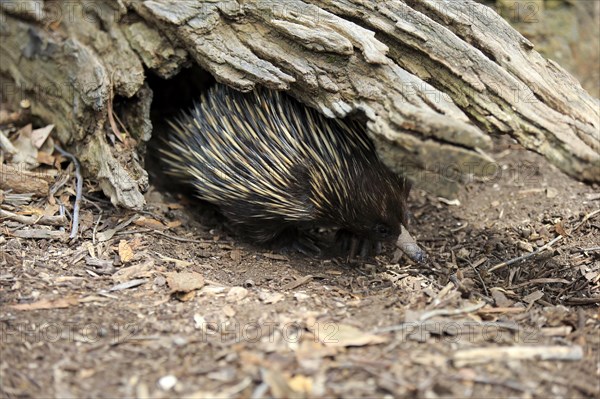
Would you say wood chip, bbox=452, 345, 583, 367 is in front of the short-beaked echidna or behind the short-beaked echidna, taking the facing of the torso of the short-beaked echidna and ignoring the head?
in front

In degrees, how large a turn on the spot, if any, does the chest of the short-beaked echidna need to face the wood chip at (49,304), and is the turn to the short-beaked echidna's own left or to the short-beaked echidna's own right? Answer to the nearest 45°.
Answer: approximately 90° to the short-beaked echidna's own right

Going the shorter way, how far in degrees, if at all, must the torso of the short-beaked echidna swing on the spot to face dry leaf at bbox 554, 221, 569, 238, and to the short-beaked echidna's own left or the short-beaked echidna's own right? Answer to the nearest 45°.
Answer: approximately 45° to the short-beaked echidna's own left

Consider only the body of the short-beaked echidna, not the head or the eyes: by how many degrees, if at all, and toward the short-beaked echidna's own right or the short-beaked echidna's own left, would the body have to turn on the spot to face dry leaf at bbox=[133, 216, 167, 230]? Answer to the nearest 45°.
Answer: approximately 135° to the short-beaked echidna's own right

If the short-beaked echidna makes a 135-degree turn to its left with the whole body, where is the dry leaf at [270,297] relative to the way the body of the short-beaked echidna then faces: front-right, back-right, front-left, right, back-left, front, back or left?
back

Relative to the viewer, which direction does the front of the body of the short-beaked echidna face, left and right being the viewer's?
facing the viewer and to the right of the viewer

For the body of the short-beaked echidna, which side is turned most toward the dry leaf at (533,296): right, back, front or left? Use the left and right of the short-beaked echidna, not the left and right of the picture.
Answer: front

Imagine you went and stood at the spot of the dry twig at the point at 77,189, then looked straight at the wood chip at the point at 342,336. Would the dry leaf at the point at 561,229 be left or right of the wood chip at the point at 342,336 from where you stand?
left

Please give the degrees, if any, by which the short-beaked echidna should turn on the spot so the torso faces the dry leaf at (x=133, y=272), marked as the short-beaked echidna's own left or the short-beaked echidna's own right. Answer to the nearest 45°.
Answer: approximately 90° to the short-beaked echidna's own right

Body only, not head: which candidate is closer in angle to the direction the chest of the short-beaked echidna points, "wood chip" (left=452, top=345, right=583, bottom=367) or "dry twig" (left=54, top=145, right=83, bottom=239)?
the wood chip
